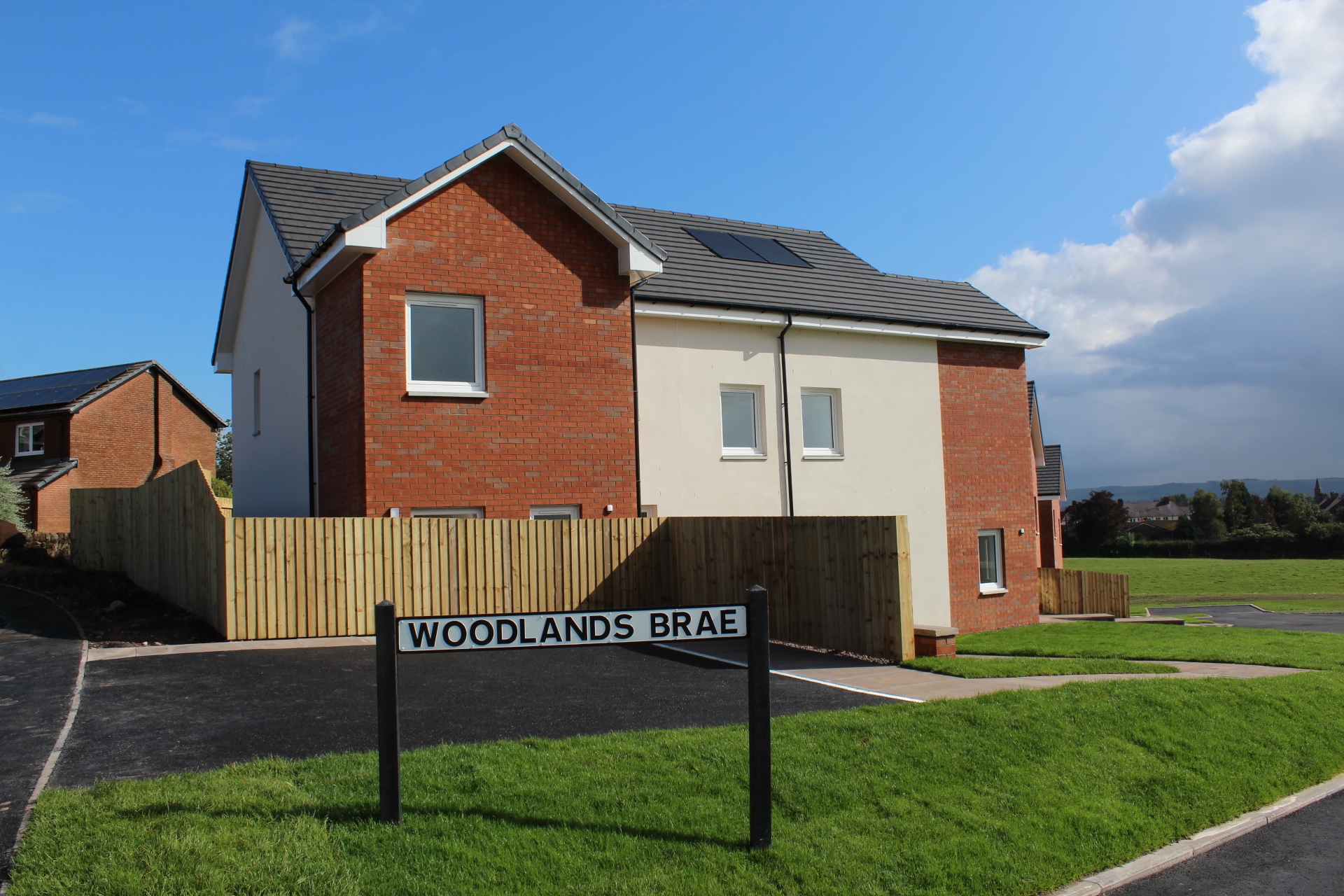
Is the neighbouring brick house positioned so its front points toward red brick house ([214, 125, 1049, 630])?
no

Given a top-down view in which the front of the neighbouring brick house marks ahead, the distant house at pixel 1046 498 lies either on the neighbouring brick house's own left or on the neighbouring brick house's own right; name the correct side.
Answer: on the neighbouring brick house's own left

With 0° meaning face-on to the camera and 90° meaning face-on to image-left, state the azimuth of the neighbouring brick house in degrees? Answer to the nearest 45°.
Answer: approximately 45°

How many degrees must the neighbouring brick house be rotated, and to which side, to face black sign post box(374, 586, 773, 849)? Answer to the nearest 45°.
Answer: approximately 45° to its left

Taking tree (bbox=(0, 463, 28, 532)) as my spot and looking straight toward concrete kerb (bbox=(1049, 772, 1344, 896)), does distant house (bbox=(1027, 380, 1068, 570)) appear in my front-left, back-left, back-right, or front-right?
front-left

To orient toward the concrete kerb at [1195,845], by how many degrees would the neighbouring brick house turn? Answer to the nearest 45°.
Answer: approximately 45° to its left
